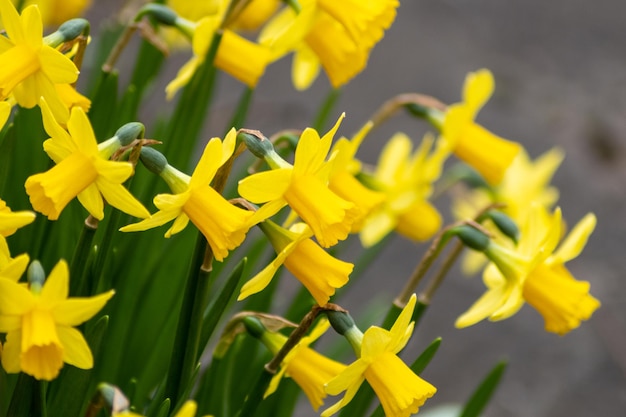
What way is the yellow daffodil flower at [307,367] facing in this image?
to the viewer's right

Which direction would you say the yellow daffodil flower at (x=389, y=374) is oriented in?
to the viewer's right

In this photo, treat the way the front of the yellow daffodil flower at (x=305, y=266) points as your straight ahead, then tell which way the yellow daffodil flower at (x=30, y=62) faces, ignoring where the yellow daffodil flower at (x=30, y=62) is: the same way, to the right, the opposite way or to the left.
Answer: to the right

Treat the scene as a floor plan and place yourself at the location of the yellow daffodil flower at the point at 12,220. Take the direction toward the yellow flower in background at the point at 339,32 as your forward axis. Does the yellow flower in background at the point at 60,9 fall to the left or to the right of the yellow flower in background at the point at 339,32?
left

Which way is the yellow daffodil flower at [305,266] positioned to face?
to the viewer's right

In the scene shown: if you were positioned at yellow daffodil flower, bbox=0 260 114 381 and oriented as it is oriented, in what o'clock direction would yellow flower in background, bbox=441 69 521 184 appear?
The yellow flower in background is roughly at 7 o'clock from the yellow daffodil flower.

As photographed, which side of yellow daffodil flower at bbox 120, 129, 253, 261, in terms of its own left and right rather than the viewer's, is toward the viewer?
right

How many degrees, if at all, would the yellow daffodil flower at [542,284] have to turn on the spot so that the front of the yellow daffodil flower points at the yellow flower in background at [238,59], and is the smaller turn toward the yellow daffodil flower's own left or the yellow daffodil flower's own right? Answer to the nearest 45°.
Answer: approximately 180°
